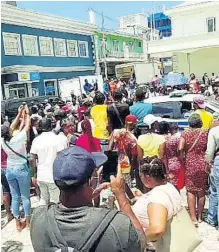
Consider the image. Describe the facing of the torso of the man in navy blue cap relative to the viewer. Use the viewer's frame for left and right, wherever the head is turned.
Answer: facing away from the viewer and to the right of the viewer

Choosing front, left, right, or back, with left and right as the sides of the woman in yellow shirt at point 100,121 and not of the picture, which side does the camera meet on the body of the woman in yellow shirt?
back

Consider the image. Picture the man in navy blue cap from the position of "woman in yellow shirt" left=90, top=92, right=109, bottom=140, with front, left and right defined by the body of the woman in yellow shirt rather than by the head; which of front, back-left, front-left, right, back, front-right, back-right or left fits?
back

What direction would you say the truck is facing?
to the viewer's left

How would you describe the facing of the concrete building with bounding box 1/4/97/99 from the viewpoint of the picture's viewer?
facing the viewer and to the right of the viewer

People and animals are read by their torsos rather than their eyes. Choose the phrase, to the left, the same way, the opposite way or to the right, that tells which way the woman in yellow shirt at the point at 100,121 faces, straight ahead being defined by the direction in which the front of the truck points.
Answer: to the right

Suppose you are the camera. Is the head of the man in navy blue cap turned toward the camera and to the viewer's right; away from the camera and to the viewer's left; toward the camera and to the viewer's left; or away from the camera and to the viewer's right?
away from the camera and to the viewer's right

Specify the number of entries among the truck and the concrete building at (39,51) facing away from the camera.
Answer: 0

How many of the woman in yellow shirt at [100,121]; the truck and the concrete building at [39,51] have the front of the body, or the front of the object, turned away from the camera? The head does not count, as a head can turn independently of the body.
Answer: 1

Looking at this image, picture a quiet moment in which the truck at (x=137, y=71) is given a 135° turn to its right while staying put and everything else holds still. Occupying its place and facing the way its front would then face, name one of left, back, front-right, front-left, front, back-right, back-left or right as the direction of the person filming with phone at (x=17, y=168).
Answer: back-right

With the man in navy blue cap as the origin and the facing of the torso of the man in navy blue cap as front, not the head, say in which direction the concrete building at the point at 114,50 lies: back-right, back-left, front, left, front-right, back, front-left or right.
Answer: front-left

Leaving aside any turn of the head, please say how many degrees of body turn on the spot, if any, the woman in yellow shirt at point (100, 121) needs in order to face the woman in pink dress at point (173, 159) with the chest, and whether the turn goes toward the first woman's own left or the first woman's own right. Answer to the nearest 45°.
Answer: approximately 135° to the first woman's own right

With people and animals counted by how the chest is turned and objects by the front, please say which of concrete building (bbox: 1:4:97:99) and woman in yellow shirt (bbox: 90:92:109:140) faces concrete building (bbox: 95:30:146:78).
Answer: the woman in yellow shirt

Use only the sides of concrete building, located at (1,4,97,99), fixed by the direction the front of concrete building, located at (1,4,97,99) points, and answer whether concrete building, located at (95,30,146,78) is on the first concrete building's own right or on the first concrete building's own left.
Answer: on the first concrete building's own left
